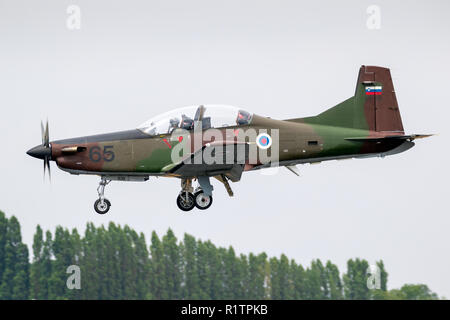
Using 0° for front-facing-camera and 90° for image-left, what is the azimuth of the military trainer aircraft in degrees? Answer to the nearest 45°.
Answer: approximately 90°
